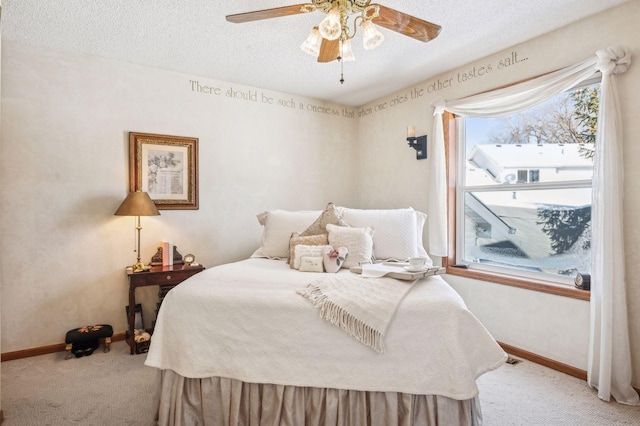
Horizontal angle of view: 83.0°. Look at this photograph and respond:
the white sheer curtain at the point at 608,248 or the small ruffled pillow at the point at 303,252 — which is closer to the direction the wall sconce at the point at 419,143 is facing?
the small ruffled pillow

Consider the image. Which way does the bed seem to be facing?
toward the camera

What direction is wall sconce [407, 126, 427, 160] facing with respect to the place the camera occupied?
facing the viewer and to the left of the viewer

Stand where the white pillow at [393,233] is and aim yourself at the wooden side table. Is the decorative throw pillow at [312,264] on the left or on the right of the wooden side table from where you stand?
left

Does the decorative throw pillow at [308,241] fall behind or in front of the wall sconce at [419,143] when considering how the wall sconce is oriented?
in front

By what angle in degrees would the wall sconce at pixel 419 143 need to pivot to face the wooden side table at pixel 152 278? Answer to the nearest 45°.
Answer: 0° — it already faces it

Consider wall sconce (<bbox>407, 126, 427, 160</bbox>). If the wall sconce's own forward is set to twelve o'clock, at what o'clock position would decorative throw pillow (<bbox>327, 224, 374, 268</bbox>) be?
The decorative throw pillow is roughly at 11 o'clock from the wall sconce.

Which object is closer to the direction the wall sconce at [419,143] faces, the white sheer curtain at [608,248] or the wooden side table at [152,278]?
the wooden side table

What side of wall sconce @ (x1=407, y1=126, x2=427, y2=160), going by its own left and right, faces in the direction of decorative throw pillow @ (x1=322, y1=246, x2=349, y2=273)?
front

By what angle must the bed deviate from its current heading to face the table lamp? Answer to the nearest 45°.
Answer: approximately 135° to its right

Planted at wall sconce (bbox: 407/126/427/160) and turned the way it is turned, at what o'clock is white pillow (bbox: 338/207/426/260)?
The white pillow is roughly at 11 o'clock from the wall sconce.

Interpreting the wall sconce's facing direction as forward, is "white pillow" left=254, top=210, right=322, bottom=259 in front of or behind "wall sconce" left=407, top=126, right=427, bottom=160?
in front

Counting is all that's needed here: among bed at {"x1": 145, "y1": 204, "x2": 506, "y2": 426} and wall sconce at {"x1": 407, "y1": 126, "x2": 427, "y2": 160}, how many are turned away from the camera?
0

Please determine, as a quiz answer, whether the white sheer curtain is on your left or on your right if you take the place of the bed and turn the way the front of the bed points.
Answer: on your left

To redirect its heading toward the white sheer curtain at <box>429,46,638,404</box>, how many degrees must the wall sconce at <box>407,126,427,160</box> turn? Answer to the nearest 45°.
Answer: approximately 90° to its left
